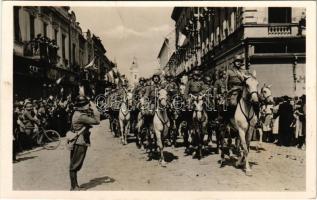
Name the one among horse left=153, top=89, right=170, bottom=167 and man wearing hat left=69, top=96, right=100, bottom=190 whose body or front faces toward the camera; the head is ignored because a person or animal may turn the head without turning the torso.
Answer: the horse

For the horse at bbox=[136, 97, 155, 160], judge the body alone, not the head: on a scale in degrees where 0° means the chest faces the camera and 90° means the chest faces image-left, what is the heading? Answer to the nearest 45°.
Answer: approximately 0°

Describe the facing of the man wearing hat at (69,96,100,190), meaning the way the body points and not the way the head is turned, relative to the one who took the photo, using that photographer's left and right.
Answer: facing to the right of the viewer

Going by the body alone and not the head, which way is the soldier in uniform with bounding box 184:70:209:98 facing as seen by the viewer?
toward the camera

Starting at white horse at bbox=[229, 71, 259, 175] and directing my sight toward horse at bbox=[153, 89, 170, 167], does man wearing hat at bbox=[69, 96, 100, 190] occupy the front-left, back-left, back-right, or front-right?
front-left

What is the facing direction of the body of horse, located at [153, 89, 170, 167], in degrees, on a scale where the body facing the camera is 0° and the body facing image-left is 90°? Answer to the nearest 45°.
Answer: approximately 0°

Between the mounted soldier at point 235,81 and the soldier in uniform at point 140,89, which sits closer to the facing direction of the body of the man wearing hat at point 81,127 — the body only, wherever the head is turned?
the mounted soldier

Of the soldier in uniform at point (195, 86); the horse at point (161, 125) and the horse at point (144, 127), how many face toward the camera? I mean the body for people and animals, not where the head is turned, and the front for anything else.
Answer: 3

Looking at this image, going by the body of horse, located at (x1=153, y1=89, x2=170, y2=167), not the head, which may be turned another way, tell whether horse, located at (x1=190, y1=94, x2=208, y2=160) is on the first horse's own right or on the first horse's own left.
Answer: on the first horse's own left

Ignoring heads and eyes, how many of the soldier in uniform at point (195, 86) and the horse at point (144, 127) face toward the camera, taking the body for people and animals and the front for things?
2

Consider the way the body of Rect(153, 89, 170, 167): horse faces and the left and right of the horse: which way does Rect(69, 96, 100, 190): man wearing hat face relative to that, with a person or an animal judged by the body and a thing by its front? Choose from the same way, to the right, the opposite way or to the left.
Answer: to the left

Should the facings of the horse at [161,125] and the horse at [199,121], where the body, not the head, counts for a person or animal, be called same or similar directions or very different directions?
same or similar directions

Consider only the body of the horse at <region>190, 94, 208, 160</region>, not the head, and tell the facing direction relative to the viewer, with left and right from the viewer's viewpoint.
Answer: facing the viewer
